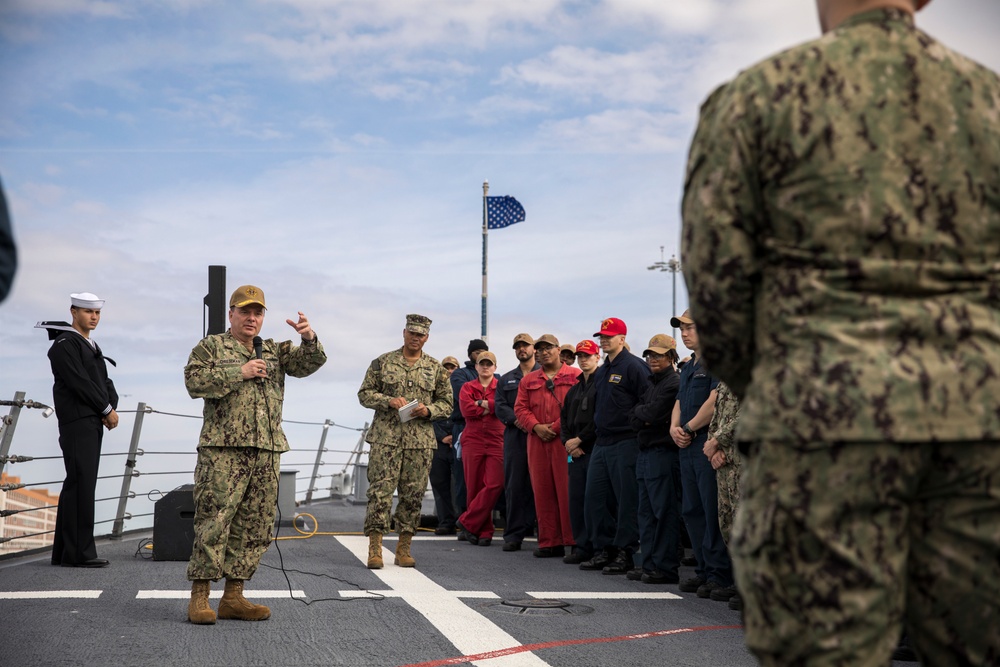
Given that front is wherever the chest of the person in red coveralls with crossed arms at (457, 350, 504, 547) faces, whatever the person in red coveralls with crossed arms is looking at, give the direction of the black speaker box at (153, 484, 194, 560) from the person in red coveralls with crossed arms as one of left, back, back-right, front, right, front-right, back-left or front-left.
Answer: front-right

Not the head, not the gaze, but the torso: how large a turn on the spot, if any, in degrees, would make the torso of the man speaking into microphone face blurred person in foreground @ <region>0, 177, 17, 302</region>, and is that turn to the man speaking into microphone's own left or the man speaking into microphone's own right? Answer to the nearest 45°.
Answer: approximately 45° to the man speaking into microphone's own right

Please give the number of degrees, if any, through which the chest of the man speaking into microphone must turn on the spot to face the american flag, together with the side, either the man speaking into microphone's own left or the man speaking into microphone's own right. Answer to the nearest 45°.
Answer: approximately 135° to the man speaking into microphone's own left

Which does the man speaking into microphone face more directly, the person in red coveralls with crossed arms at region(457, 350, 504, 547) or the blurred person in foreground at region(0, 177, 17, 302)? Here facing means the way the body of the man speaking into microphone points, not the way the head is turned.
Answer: the blurred person in foreground

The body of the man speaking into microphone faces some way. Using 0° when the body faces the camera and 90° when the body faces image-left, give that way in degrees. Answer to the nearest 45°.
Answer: approximately 315°

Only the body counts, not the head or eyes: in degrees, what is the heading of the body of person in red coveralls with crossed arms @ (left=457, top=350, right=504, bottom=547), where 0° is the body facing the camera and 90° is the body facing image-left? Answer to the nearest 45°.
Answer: approximately 0°

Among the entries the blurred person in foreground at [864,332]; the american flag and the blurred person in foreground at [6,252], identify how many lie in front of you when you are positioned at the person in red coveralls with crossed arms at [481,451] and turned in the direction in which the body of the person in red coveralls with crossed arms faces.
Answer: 2

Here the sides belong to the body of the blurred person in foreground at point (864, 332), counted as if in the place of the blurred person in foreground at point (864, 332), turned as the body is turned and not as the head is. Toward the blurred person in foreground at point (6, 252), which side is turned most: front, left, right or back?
left

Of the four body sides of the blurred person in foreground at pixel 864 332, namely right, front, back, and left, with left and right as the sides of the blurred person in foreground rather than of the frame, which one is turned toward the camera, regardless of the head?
back

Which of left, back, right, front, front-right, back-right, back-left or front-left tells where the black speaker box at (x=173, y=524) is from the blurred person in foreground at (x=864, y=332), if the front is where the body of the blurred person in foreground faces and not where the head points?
front-left

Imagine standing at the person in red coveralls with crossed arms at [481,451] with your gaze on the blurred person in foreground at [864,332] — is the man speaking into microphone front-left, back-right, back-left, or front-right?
front-right

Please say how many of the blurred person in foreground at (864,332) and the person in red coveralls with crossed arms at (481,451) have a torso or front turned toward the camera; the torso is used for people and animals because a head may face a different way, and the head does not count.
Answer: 1

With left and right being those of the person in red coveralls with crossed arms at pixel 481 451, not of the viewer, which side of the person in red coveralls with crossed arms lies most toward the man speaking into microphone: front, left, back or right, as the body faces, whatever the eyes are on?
front

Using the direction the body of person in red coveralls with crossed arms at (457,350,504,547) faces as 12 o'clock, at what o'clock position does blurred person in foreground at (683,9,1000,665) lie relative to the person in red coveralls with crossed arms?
The blurred person in foreground is roughly at 12 o'clock from the person in red coveralls with crossed arms.

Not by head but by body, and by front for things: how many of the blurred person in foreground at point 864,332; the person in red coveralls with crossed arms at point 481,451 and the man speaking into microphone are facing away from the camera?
1

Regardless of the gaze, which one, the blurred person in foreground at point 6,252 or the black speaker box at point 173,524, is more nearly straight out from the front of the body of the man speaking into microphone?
the blurred person in foreground
